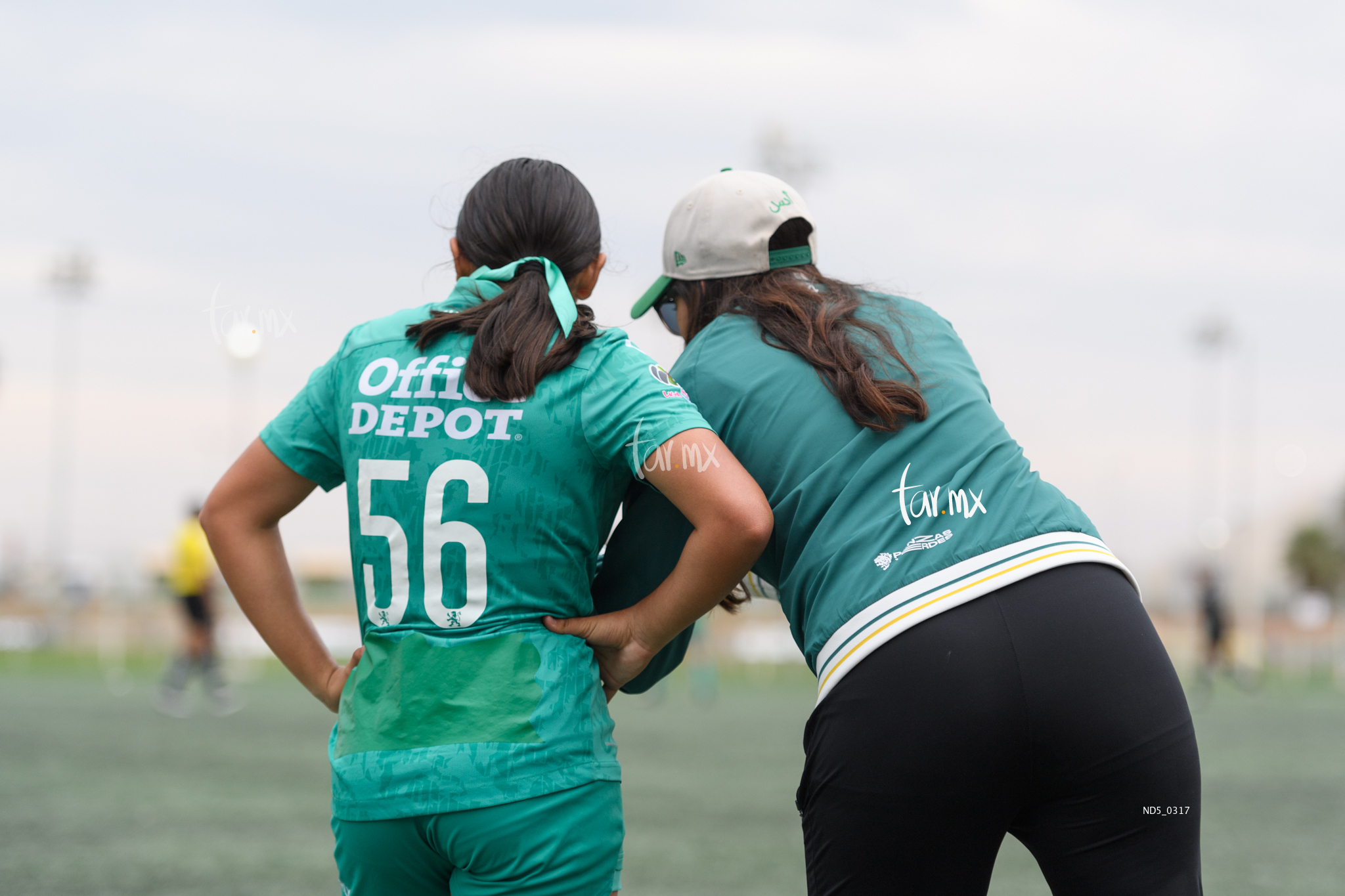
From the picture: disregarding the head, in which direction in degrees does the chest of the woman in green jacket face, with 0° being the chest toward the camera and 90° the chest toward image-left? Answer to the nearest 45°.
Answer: approximately 135°

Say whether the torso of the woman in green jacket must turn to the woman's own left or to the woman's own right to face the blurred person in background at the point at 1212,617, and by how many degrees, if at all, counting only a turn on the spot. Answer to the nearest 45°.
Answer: approximately 45° to the woman's own right

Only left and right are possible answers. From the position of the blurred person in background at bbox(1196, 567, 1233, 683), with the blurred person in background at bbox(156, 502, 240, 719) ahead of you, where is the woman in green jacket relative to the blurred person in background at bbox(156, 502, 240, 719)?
left

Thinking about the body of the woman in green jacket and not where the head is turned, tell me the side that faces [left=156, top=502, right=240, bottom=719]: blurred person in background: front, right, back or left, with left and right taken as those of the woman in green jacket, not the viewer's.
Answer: front
